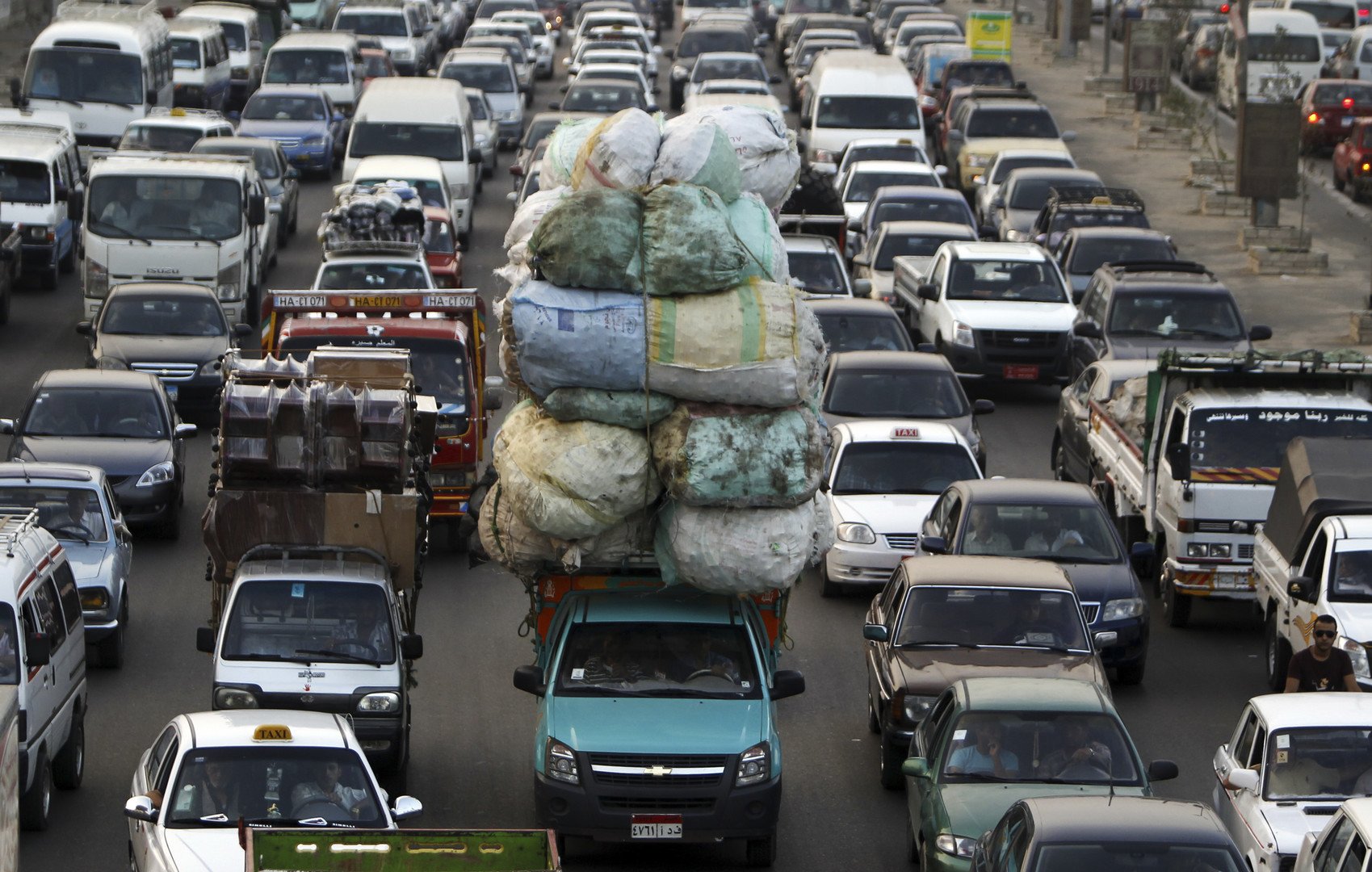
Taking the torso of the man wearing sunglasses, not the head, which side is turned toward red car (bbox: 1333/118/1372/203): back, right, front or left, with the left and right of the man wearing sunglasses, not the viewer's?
back

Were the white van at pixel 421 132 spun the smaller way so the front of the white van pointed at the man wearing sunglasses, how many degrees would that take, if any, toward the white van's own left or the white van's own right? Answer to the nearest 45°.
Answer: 0° — it already faces them

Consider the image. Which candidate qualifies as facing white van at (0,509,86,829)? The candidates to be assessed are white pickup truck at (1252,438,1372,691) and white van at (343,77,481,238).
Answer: white van at (343,77,481,238)
